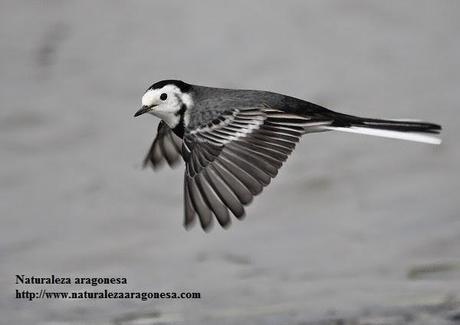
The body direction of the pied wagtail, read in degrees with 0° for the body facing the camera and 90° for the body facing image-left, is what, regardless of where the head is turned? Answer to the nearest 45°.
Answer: approximately 90°
